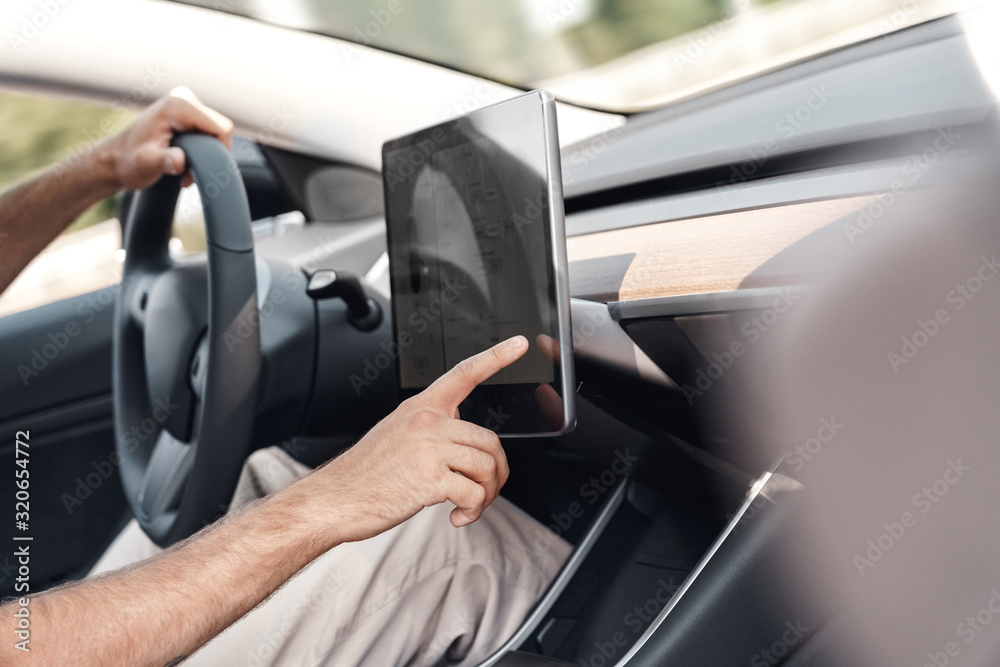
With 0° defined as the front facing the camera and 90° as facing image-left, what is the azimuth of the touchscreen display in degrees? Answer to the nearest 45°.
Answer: approximately 45°
